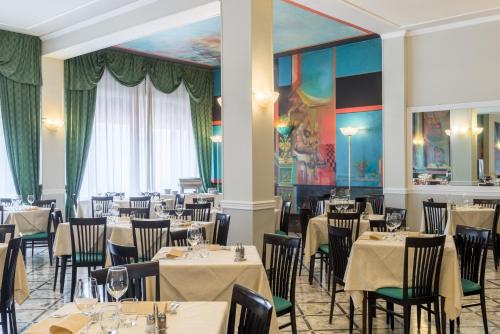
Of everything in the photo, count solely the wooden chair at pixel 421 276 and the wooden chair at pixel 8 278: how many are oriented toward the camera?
0

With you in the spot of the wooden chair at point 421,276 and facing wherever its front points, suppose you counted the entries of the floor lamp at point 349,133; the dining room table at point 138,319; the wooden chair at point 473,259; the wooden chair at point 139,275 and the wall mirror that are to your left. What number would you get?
2

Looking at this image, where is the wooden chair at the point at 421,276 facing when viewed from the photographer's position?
facing away from the viewer and to the left of the viewer

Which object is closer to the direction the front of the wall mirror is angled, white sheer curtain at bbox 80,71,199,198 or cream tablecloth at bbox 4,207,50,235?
the cream tablecloth

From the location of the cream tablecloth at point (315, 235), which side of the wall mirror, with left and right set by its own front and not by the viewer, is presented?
front

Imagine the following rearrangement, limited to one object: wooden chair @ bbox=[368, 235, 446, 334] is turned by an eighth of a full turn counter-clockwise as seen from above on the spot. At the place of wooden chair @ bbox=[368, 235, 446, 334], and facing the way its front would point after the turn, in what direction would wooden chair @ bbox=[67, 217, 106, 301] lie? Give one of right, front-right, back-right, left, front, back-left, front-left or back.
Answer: front

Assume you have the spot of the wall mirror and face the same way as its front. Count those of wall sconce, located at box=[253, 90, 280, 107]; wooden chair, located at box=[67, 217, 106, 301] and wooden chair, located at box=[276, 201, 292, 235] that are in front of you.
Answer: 3

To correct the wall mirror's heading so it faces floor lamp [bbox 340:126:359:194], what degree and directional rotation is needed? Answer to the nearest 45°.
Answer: approximately 45° to its right

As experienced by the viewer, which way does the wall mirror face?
facing the viewer and to the left of the viewer

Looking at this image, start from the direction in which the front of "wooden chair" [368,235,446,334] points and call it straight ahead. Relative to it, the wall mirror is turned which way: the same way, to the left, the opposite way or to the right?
to the left

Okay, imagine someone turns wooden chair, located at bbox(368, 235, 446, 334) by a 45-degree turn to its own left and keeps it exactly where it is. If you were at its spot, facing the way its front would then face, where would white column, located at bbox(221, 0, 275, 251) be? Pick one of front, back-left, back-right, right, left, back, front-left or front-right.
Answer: front-right
